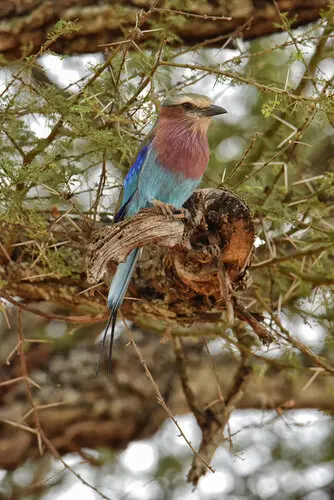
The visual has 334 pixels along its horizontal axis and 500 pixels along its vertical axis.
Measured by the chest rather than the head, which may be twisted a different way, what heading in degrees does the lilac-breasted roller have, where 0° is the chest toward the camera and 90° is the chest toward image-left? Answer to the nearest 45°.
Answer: approximately 315°
